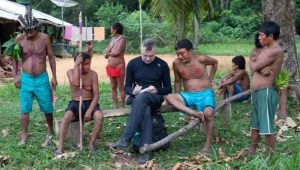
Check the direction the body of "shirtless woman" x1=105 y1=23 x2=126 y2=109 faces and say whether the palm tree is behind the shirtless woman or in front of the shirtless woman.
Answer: behind

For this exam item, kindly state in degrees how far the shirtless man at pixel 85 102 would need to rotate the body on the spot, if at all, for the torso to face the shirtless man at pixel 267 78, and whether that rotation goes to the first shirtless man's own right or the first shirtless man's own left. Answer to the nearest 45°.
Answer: approximately 45° to the first shirtless man's own left

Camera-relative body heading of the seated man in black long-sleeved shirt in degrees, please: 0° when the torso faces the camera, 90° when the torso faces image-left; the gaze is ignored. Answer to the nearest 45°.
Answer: approximately 0°

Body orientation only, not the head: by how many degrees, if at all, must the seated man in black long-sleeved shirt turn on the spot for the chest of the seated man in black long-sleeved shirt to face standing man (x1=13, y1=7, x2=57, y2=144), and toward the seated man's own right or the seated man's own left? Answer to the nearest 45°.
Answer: approximately 90° to the seated man's own right

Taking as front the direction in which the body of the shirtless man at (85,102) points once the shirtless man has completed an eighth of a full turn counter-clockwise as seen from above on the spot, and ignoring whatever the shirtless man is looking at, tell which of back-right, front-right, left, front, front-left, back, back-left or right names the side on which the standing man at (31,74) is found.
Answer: back

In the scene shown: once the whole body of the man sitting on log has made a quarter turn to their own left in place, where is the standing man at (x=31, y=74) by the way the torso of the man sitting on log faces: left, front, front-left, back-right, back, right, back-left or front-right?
back

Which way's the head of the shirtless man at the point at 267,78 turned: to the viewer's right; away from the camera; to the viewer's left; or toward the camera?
to the viewer's left

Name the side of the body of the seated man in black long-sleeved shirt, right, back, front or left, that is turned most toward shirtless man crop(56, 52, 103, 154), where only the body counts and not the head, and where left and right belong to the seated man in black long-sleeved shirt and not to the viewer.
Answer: right

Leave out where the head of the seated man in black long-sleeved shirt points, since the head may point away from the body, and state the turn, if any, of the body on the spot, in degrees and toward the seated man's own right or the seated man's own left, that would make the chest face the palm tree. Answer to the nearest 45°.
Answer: approximately 180°

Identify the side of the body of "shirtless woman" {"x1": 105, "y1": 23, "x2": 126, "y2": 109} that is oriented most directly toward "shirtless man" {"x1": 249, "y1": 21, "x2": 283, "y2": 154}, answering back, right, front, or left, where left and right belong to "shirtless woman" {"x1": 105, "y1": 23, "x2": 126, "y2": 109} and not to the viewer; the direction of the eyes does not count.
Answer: left
